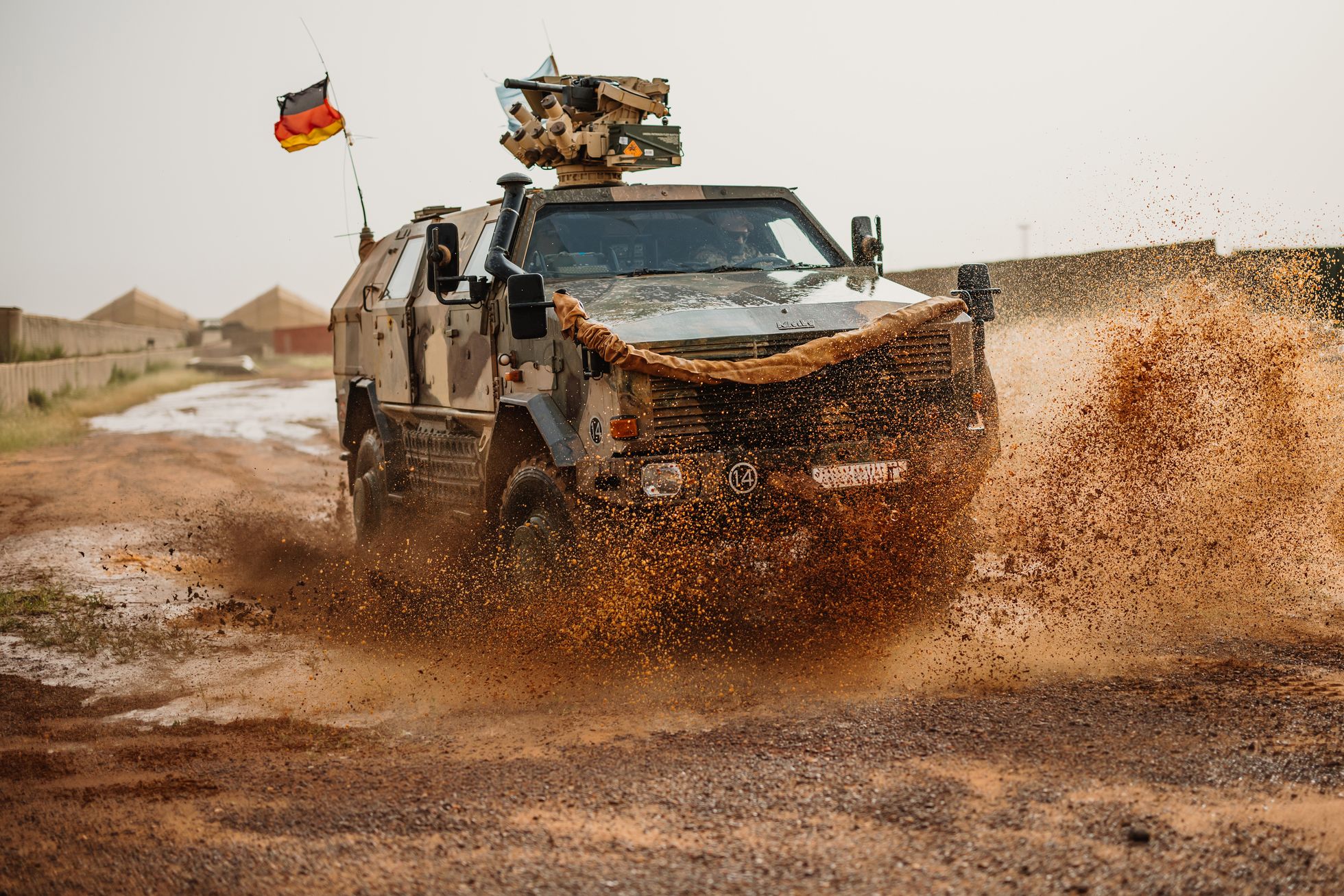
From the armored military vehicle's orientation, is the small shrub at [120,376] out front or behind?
behind

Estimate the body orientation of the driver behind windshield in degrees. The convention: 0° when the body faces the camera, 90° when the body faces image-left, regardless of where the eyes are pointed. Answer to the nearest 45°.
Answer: approximately 315°

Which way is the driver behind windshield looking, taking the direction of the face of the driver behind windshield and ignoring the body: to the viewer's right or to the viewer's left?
to the viewer's right

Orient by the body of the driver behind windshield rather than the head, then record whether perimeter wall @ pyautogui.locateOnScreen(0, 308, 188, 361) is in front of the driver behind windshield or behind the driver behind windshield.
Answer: behind

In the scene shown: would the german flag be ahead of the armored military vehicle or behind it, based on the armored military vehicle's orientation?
behind

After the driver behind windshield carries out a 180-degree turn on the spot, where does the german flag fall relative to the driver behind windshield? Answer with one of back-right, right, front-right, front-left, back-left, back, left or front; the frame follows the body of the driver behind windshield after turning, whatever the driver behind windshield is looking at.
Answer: front

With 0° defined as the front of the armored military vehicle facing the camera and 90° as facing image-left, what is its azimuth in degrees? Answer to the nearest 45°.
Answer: approximately 315°

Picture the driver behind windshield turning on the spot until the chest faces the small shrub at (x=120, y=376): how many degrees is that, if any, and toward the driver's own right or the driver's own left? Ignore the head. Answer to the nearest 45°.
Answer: approximately 180°
